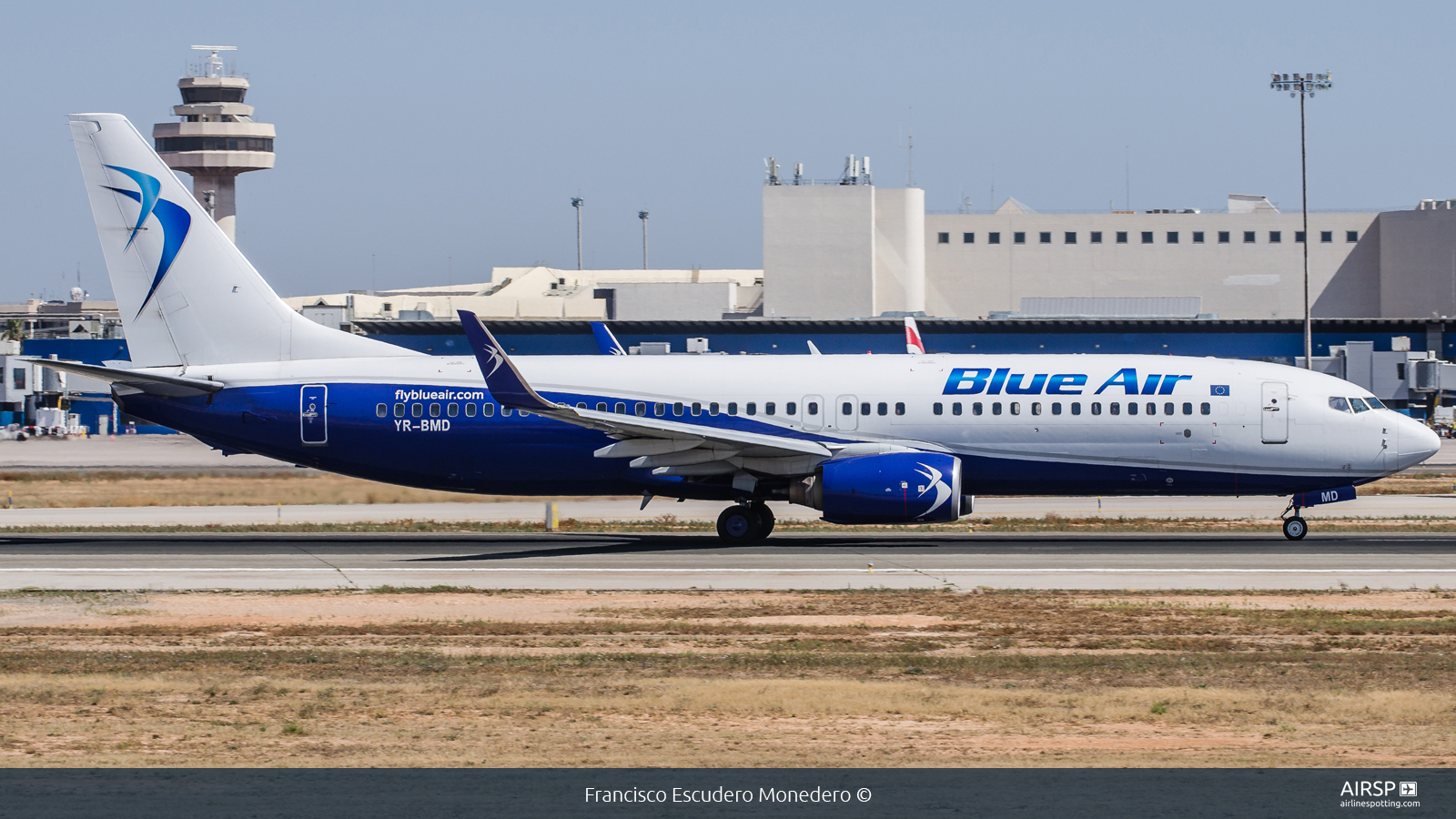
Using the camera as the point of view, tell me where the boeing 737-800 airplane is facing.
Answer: facing to the right of the viewer
